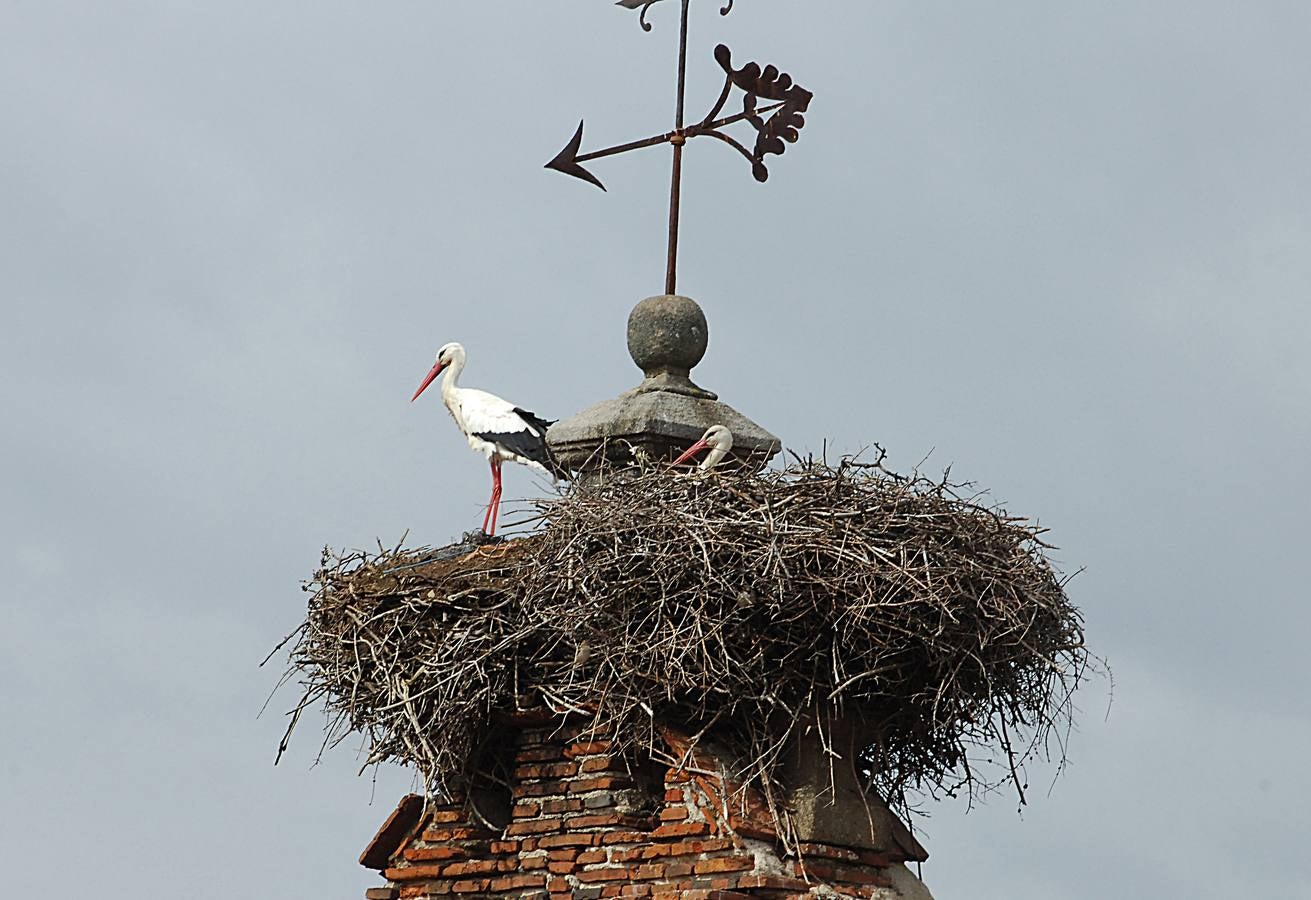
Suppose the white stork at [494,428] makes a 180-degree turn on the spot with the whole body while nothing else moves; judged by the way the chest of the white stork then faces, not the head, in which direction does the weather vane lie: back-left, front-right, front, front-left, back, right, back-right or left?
front-right

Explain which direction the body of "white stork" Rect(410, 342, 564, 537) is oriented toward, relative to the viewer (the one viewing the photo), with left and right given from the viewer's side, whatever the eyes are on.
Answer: facing to the left of the viewer
